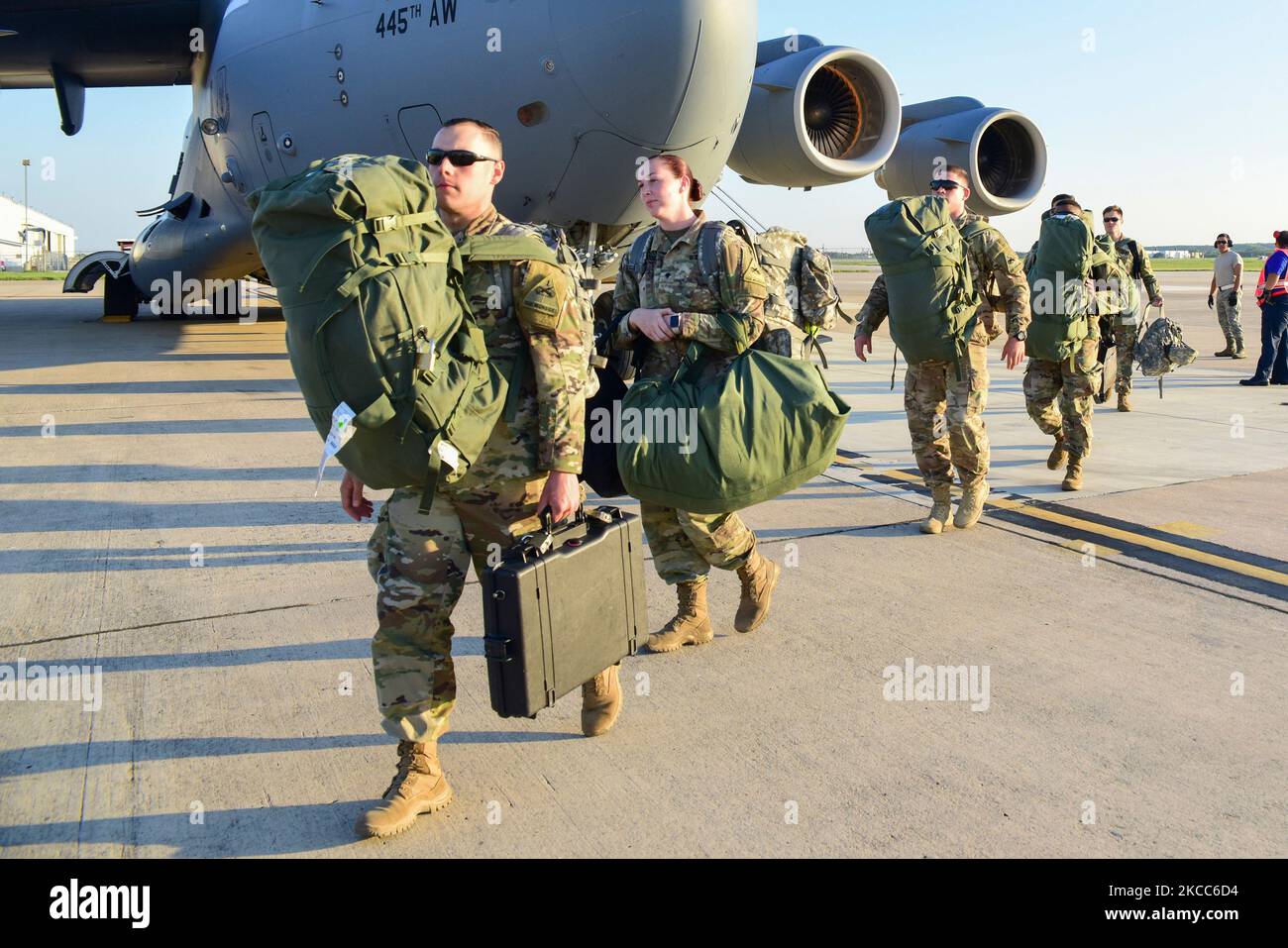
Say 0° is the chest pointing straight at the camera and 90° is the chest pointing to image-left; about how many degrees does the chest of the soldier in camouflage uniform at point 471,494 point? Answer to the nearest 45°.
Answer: approximately 45°

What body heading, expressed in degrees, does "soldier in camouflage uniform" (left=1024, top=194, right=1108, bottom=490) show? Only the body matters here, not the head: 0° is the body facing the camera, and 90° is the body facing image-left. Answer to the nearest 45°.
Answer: approximately 45°

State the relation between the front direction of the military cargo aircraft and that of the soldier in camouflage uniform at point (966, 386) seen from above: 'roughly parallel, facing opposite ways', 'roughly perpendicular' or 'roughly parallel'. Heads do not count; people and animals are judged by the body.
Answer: roughly perpendicular

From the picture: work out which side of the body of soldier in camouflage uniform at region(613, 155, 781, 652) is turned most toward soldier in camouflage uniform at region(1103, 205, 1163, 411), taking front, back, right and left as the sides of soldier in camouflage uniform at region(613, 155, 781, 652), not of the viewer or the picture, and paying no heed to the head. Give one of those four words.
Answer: back

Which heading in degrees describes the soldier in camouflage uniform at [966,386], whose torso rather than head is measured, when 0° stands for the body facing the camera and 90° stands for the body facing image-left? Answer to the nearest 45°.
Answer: approximately 45°

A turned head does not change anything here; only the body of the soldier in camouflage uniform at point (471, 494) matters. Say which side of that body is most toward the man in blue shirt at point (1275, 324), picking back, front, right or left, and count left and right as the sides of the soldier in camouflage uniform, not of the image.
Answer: back
